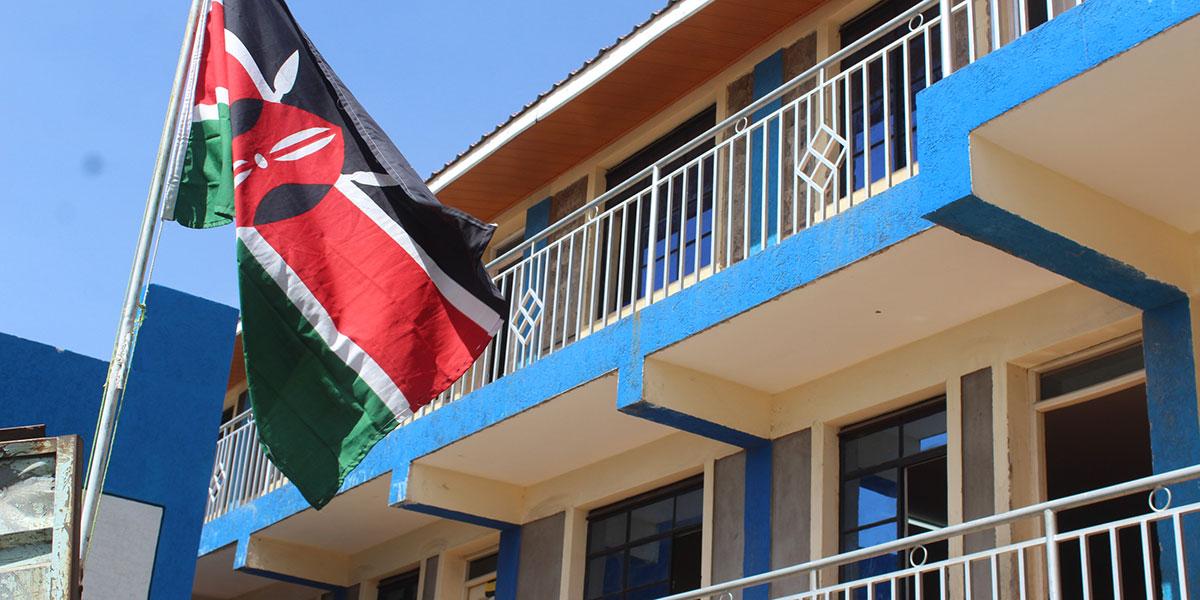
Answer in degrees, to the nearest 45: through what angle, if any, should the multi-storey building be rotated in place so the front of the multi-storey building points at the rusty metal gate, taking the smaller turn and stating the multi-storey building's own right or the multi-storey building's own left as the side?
0° — it already faces it

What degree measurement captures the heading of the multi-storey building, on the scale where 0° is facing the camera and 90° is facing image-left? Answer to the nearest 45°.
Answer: approximately 45°

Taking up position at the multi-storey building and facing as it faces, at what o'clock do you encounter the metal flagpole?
The metal flagpole is roughly at 12 o'clock from the multi-storey building.
